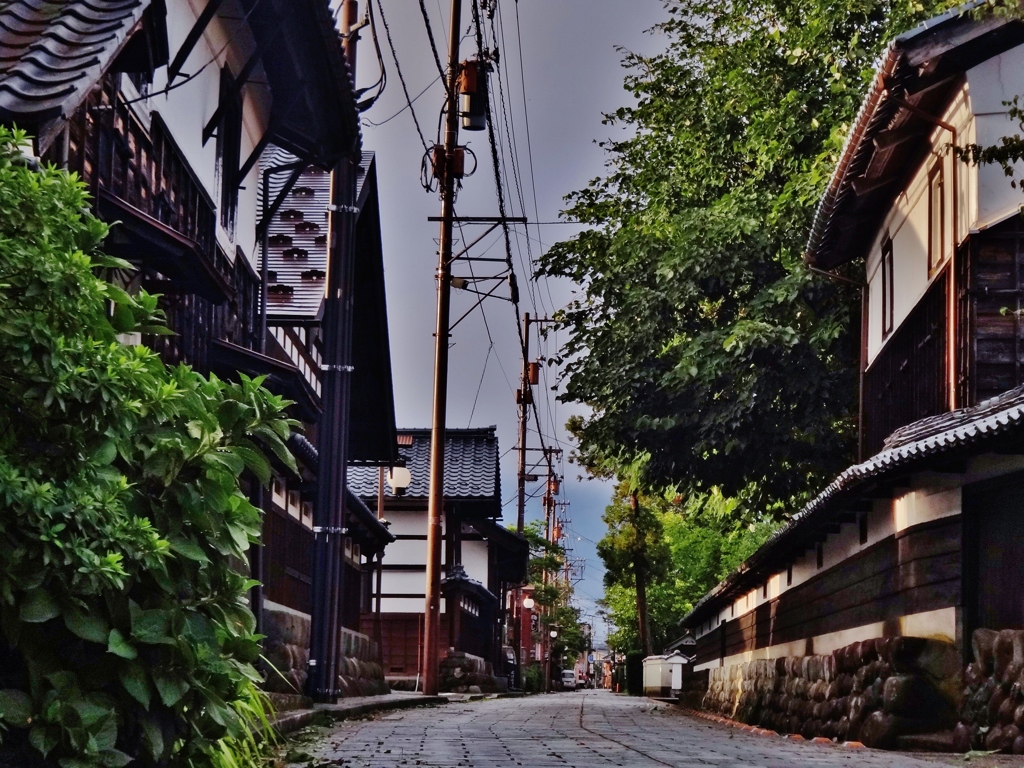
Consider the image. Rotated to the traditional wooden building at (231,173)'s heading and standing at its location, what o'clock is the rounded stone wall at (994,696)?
The rounded stone wall is roughly at 1 o'clock from the traditional wooden building.

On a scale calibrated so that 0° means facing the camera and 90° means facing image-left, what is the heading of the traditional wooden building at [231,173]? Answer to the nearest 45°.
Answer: approximately 270°

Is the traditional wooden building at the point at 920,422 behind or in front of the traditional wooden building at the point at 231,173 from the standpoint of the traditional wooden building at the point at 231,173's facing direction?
in front

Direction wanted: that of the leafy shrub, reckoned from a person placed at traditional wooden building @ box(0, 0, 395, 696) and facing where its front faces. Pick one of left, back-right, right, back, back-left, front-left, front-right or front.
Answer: right

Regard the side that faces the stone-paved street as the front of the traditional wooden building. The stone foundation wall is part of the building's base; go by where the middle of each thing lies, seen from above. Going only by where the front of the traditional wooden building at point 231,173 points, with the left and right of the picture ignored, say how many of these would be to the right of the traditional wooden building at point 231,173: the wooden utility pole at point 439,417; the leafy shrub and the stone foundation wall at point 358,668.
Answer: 1

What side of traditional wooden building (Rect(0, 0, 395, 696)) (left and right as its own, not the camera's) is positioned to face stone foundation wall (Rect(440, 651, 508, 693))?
left

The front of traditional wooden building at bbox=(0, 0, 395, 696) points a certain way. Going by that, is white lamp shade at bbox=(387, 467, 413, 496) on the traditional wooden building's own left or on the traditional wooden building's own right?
on the traditional wooden building's own left

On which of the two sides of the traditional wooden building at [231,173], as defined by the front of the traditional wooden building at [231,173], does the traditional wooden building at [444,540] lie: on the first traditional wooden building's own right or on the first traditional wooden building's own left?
on the first traditional wooden building's own left
